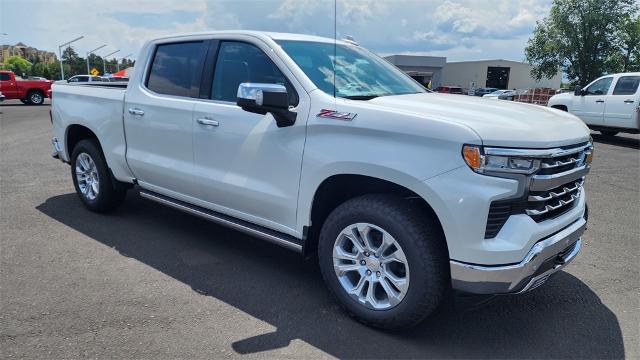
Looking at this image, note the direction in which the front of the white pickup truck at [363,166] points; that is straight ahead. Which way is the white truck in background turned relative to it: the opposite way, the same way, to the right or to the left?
the opposite way

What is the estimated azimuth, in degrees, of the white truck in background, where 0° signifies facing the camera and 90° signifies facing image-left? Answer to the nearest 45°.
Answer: approximately 90°

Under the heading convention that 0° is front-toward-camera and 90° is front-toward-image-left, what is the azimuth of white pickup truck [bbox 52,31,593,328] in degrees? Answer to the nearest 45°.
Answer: approximately 315°

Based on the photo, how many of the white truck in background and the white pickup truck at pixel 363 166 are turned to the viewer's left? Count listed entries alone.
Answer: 1

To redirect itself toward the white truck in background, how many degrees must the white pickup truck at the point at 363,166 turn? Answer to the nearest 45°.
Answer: approximately 90° to its left

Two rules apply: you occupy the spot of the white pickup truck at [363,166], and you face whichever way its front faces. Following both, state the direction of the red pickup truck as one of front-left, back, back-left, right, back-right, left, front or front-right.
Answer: back
